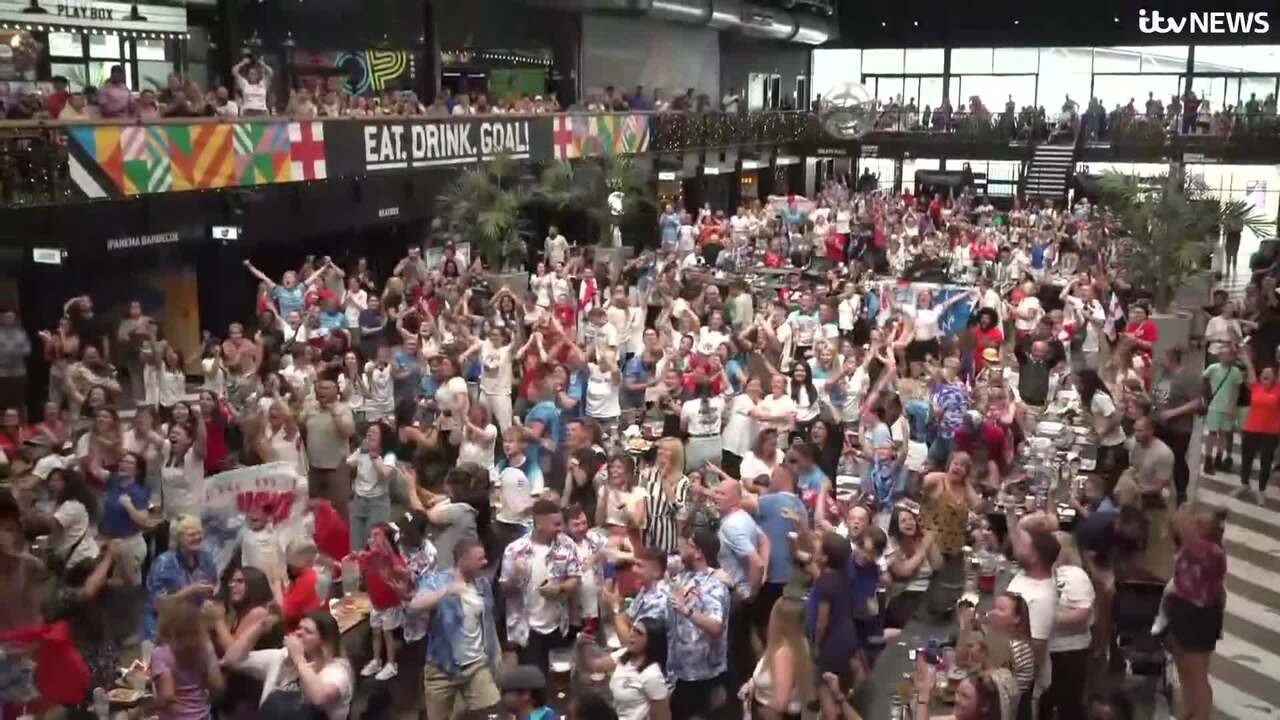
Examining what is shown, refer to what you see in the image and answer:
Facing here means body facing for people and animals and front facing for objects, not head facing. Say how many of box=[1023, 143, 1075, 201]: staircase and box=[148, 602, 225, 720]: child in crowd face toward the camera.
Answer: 1

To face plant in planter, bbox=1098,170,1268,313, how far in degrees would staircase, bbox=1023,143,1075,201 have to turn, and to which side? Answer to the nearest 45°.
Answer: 0° — it already faces it

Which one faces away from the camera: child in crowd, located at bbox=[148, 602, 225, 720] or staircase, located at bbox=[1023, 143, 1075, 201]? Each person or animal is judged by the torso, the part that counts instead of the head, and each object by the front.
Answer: the child in crowd

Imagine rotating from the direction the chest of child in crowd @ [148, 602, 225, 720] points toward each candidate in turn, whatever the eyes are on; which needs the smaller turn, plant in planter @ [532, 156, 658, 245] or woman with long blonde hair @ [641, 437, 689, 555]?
the plant in planter

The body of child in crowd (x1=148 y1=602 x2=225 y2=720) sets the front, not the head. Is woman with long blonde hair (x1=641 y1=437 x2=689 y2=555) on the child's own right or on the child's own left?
on the child's own right

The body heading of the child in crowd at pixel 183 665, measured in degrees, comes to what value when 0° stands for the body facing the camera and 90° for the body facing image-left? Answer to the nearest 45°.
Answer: approximately 180°

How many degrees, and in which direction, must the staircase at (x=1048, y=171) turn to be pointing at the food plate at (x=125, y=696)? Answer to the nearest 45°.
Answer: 0° — it already faces it

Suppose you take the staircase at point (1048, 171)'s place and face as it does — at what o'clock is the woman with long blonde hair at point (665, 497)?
The woman with long blonde hair is roughly at 12 o'clock from the staircase.

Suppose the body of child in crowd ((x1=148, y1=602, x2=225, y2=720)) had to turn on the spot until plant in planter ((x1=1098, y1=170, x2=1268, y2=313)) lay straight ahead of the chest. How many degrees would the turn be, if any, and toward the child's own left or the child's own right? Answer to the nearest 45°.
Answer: approximately 45° to the child's own right
